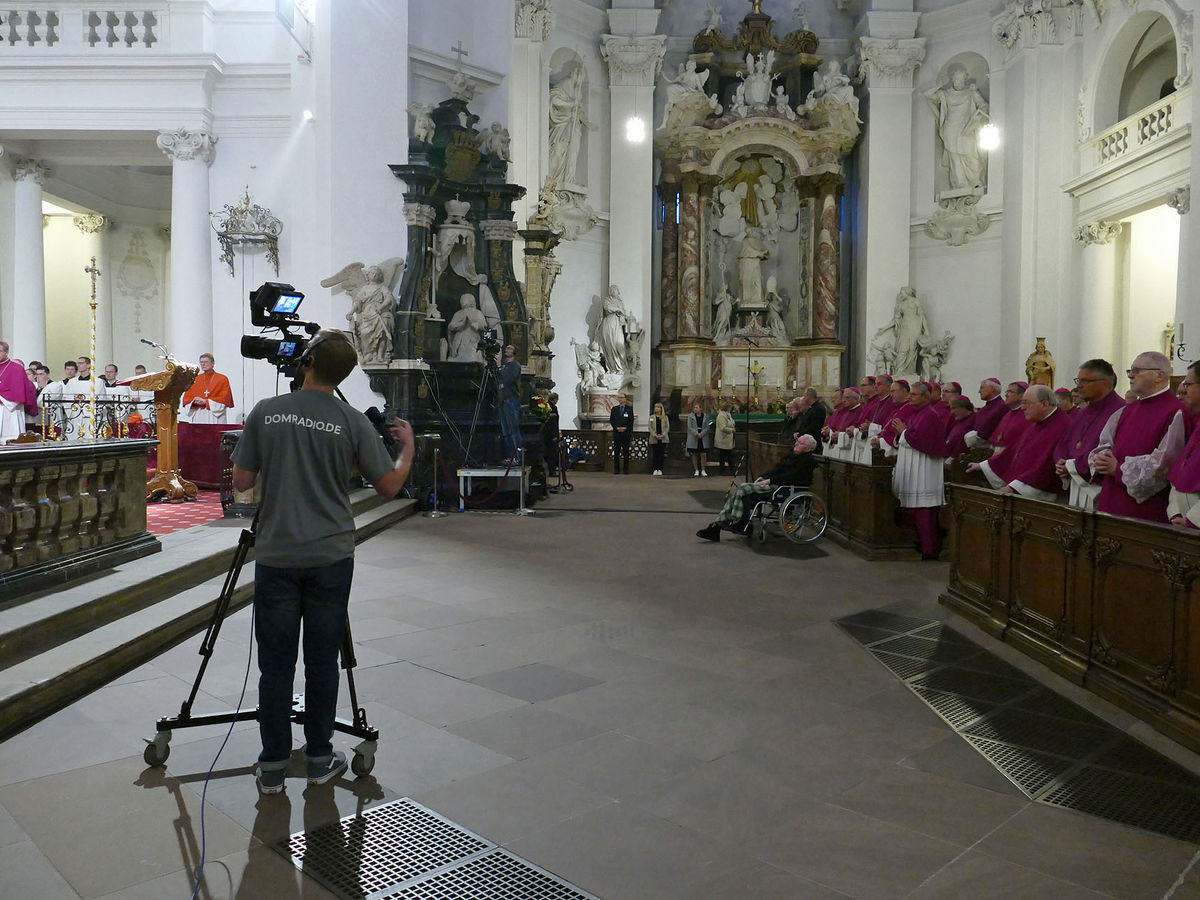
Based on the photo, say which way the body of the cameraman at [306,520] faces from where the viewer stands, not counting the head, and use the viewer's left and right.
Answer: facing away from the viewer

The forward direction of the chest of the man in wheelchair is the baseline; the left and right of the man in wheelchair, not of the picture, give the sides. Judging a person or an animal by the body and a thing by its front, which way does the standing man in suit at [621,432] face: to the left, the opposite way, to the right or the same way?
to the left

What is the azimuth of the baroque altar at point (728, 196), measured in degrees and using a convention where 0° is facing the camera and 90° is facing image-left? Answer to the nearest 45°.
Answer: approximately 0°

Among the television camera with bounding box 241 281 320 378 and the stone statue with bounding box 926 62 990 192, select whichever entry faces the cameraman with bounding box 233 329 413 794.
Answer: the stone statue

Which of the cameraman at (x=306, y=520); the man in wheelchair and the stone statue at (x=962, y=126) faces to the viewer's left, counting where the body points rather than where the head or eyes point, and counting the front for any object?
the man in wheelchair

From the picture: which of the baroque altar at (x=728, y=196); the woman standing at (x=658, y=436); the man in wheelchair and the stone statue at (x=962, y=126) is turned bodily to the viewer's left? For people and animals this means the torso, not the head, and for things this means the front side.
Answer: the man in wheelchair

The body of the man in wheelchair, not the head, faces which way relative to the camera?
to the viewer's left
